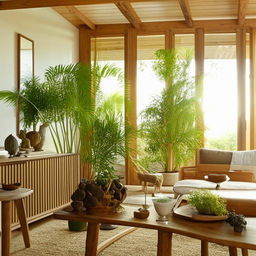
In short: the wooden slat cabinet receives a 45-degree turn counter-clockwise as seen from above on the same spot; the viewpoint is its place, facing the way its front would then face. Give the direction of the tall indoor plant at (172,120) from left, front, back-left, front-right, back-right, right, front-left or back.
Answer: front-left

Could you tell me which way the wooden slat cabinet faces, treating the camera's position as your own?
facing the viewer and to the right of the viewer

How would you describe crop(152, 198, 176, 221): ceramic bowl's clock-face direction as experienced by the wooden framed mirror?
The ceramic bowl is roughly at 1 o'clock from the wooden framed mirror.

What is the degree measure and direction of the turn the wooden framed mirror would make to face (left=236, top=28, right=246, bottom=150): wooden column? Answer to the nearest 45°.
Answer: approximately 45° to its left

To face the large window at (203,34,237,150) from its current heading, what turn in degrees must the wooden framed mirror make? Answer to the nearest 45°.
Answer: approximately 45° to its left

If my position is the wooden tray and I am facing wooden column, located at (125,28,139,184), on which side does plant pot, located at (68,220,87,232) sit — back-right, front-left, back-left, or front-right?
front-left

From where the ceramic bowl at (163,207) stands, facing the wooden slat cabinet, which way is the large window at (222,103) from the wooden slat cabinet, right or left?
right

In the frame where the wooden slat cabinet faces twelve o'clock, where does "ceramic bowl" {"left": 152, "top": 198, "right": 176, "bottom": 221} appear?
The ceramic bowl is roughly at 1 o'clock from the wooden slat cabinet.

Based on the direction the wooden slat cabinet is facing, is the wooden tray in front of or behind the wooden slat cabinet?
in front

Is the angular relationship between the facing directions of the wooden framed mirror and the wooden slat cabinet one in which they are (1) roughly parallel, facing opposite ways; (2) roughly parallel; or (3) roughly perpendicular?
roughly parallel

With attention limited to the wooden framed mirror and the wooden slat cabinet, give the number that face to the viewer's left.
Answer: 0
